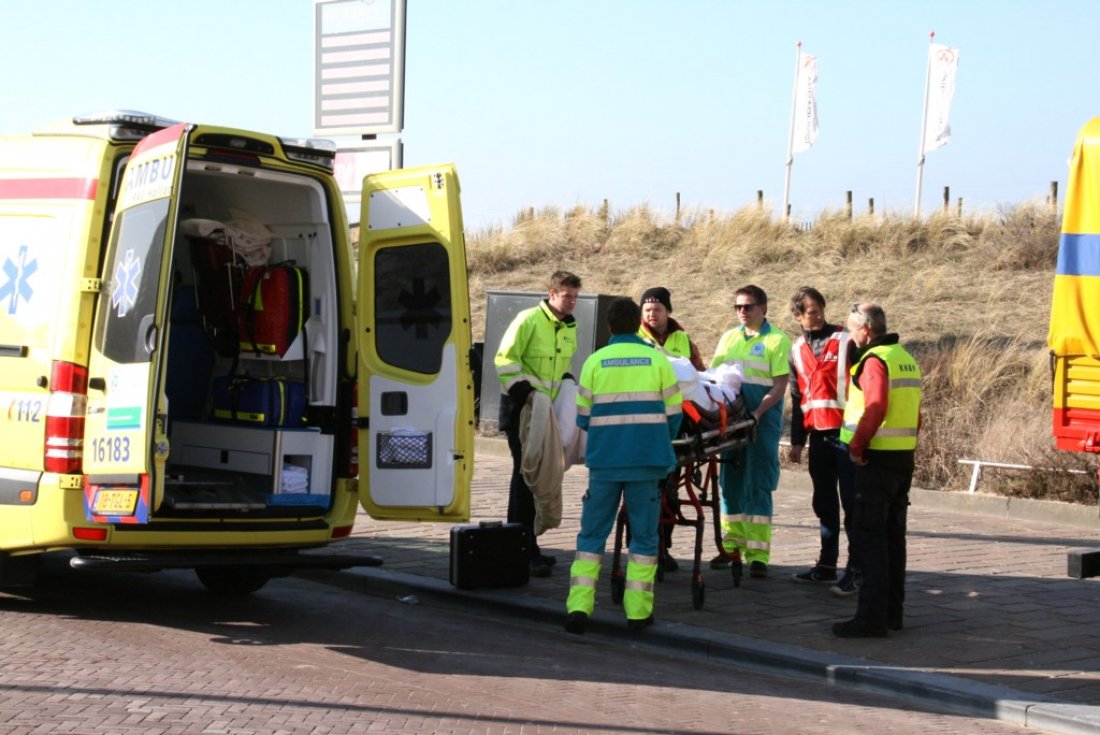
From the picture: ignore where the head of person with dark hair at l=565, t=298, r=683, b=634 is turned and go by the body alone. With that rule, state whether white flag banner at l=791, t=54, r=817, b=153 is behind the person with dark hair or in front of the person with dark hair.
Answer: in front

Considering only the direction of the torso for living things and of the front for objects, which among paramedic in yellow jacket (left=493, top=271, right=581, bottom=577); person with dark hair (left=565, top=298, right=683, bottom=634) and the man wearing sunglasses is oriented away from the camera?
the person with dark hair

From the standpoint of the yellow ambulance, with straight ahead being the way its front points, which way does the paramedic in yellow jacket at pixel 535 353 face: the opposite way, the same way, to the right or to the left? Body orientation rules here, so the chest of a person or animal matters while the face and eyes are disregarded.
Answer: the opposite way

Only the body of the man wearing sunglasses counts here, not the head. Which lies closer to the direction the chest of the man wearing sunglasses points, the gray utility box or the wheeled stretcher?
the wheeled stretcher

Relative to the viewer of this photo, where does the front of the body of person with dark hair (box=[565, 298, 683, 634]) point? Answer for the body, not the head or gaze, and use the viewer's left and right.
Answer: facing away from the viewer

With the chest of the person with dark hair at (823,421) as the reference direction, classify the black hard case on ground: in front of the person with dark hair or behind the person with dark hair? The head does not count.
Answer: in front

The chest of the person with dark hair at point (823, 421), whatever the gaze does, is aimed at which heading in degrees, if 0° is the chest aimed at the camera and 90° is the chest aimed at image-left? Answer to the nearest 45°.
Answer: approximately 45°

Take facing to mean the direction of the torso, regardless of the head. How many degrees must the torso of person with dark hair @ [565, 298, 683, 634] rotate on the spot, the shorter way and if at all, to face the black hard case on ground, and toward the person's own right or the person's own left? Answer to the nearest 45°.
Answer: approximately 45° to the person's own left

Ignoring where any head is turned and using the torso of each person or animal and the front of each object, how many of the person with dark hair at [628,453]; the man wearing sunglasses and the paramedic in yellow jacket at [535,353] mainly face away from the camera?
1

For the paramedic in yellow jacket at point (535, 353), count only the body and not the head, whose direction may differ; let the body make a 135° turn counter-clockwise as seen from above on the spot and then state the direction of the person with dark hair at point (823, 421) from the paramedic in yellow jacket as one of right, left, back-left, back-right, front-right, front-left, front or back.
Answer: right

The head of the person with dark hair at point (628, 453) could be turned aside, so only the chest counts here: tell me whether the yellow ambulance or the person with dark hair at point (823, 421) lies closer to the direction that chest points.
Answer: the person with dark hair

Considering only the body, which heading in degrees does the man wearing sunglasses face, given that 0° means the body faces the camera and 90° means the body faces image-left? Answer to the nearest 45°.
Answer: approximately 45°

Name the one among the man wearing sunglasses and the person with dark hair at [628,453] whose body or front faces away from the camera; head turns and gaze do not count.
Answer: the person with dark hair
